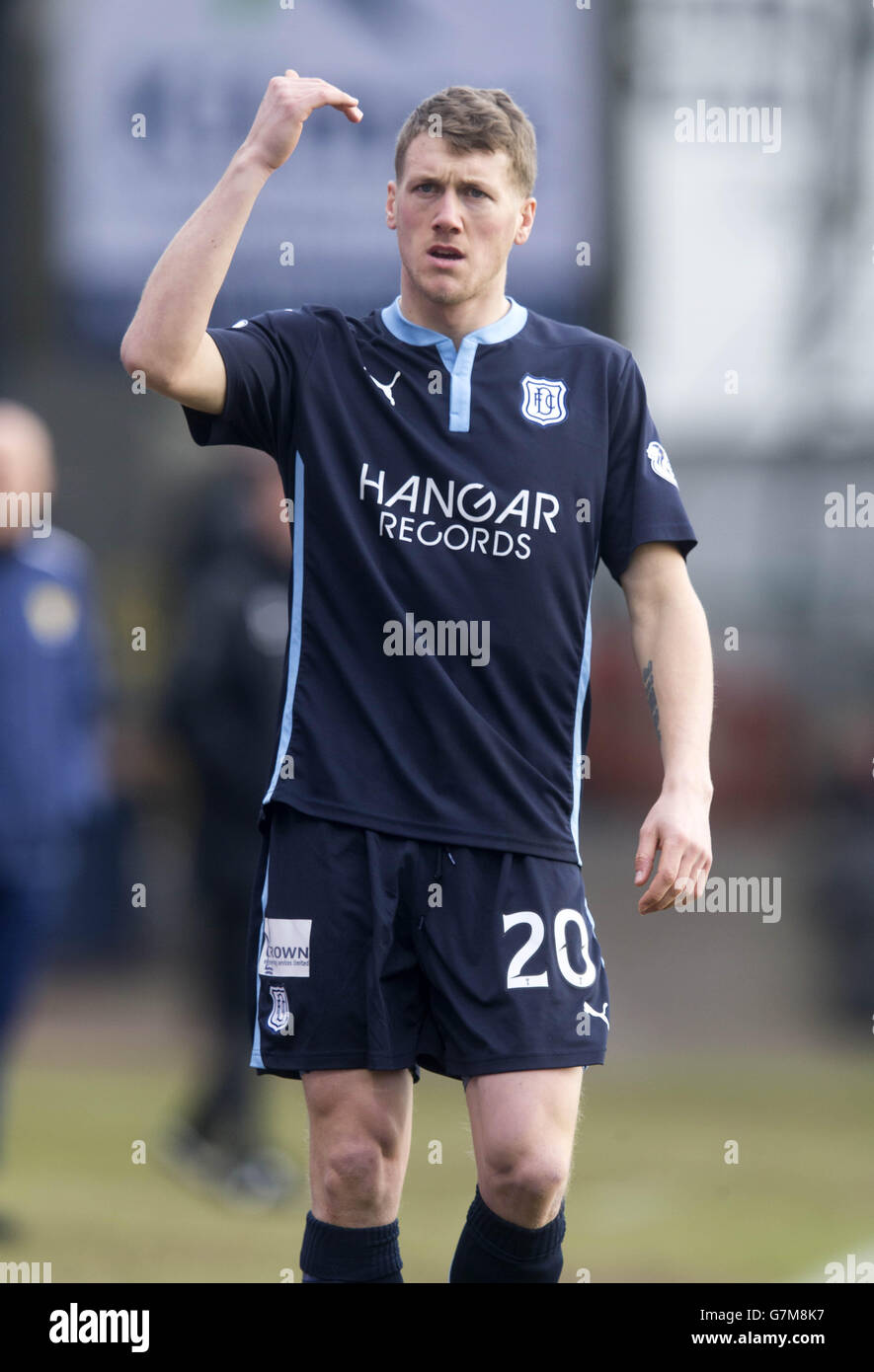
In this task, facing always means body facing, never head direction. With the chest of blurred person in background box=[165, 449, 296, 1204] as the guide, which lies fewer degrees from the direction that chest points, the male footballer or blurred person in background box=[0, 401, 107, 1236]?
the male footballer

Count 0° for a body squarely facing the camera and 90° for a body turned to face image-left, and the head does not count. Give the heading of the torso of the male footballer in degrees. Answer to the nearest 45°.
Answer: approximately 0°

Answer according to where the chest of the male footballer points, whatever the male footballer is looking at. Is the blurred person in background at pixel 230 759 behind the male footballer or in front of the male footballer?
behind

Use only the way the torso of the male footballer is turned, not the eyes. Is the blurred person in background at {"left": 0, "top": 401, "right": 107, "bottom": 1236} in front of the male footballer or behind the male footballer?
behind

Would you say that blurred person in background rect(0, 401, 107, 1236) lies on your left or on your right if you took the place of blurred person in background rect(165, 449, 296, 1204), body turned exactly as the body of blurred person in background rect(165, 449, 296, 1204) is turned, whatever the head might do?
on your right

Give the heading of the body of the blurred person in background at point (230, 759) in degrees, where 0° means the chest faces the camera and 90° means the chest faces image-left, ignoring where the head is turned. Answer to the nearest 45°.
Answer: approximately 315°
